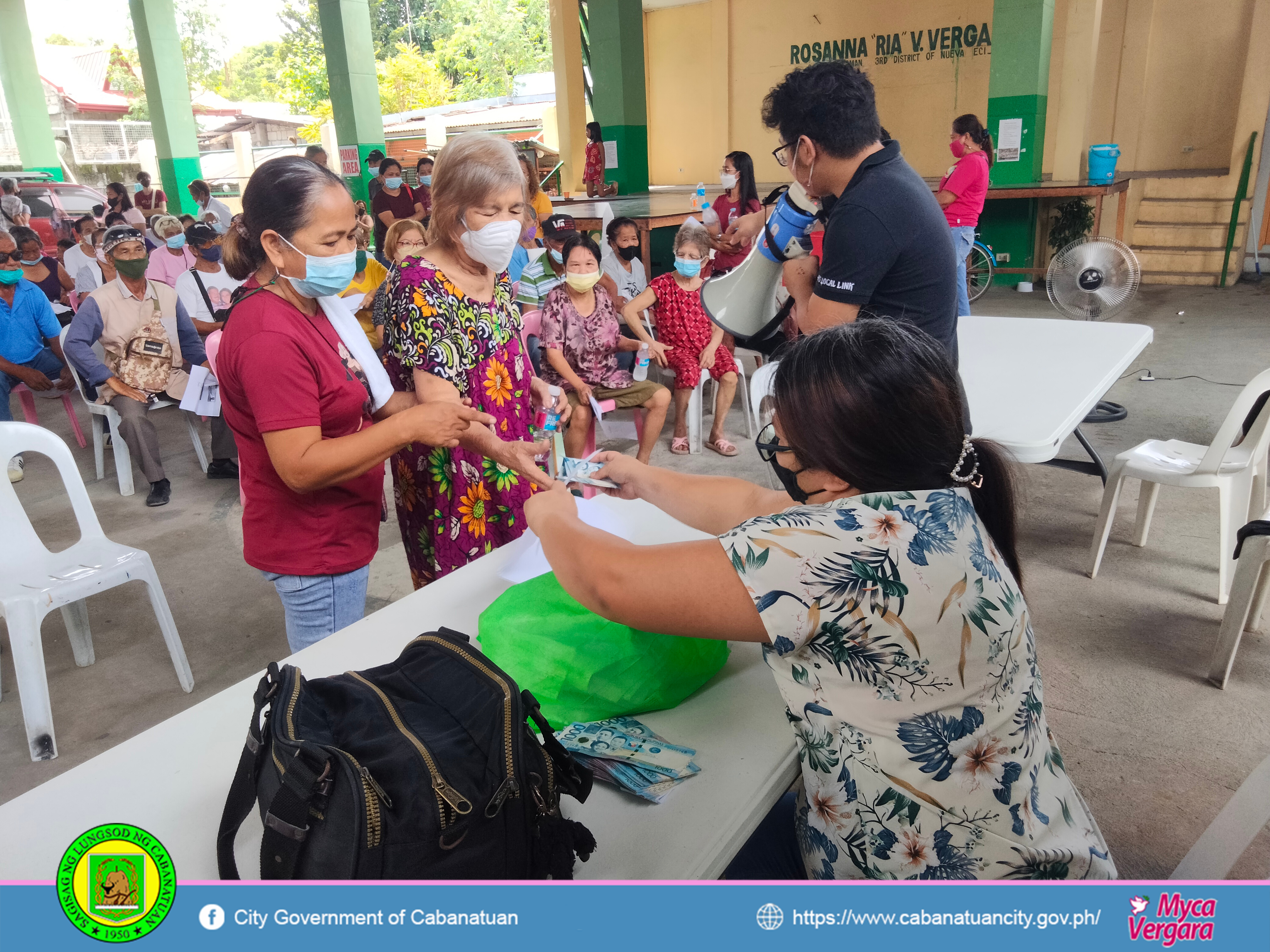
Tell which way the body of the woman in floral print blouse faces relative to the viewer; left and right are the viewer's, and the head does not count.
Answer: facing away from the viewer and to the left of the viewer

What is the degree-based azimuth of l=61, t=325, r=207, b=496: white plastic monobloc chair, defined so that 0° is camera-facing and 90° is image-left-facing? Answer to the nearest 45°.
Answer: approximately 315°

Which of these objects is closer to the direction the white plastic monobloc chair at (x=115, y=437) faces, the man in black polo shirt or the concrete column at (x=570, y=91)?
the man in black polo shirt

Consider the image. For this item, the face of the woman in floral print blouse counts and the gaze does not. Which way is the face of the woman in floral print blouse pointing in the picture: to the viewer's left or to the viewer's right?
to the viewer's left

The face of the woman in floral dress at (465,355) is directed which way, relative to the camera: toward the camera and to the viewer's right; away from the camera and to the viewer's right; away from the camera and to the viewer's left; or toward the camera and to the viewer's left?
toward the camera and to the viewer's right

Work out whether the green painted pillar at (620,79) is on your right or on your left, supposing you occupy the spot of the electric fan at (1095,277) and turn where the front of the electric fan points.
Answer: on your right

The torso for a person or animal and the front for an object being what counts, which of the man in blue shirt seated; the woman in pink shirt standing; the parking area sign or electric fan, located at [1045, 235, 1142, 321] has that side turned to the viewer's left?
the woman in pink shirt standing

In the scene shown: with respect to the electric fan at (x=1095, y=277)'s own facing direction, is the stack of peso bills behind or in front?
in front

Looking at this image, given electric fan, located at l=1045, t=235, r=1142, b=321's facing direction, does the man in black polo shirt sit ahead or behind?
ahead

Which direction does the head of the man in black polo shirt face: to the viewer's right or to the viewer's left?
to the viewer's left

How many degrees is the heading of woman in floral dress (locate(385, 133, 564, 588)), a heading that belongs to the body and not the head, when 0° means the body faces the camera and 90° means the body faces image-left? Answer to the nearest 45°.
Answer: approximately 315°

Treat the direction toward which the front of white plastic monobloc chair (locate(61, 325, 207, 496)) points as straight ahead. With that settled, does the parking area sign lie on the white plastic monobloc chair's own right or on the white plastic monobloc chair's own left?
on the white plastic monobloc chair's own left
